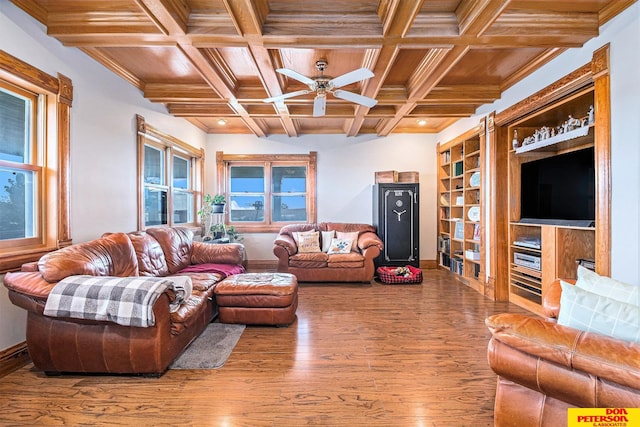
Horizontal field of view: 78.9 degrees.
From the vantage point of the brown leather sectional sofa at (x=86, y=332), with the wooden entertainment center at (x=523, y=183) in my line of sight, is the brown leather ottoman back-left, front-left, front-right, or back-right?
front-left

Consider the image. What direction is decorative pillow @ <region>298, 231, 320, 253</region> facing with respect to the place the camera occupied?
facing the viewer

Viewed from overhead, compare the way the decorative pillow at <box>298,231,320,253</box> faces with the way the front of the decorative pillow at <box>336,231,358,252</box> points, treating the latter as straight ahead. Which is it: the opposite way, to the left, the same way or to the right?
the same way

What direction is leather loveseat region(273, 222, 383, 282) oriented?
toward the camera

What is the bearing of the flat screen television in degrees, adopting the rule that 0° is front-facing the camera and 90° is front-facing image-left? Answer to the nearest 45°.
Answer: approximately 45°

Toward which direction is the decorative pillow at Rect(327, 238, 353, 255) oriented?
toward the camera

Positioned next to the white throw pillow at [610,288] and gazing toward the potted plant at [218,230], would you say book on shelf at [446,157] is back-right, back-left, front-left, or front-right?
front-right

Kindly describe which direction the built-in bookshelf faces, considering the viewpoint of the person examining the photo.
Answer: facing the viewer and to the left of the viewer

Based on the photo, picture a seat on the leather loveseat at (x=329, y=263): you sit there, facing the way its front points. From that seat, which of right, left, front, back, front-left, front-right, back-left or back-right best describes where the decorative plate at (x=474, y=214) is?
left

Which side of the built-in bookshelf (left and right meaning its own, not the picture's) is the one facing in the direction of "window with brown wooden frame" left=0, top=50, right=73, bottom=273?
front

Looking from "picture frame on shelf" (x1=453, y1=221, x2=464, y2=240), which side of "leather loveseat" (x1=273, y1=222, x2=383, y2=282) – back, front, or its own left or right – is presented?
left

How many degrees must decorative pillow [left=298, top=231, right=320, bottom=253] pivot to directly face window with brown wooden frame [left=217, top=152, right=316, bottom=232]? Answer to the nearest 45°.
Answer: approximately 135° to its right

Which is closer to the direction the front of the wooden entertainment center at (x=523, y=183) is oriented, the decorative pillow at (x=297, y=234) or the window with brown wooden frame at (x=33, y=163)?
the window with brown wooden frame

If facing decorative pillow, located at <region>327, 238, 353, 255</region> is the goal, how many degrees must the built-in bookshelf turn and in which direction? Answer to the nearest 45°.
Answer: approximately 45° to its right

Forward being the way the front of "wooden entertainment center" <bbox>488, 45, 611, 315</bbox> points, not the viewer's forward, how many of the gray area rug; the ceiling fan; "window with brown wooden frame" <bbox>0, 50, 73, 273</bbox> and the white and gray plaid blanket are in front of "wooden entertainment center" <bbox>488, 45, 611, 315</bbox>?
4

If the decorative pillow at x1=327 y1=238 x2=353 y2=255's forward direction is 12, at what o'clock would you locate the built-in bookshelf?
The built-in bookshelf is roughly at 9 o'clock from the decorative pillow.

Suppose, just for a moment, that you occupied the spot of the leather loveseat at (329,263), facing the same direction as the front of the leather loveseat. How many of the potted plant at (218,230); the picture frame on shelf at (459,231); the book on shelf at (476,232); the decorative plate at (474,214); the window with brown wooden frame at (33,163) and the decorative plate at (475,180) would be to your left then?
4

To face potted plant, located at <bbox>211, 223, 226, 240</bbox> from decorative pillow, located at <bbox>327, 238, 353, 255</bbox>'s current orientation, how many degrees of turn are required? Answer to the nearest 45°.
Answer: approximately 90° to its right
